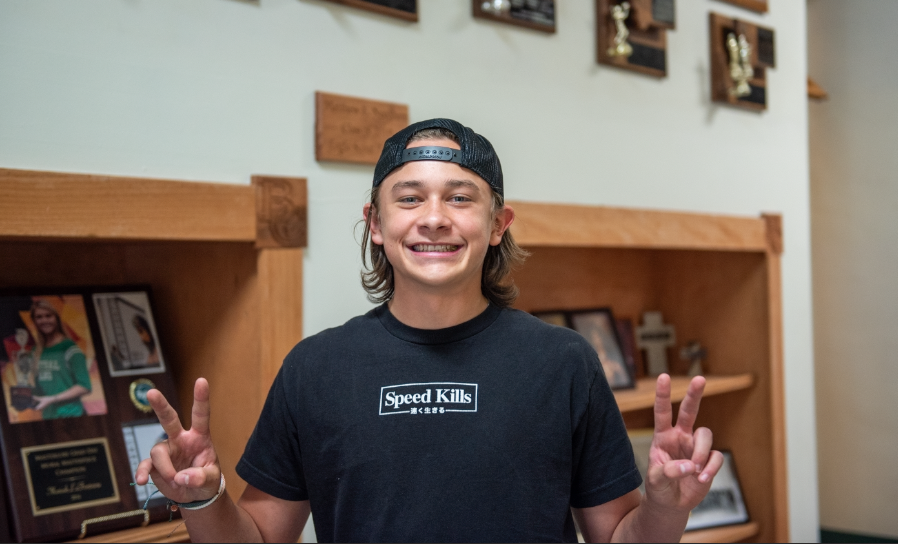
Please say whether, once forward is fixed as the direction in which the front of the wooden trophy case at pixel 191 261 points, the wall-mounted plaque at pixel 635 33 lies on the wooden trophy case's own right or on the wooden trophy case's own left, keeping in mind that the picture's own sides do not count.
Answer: on the wooden trophy case's own left
